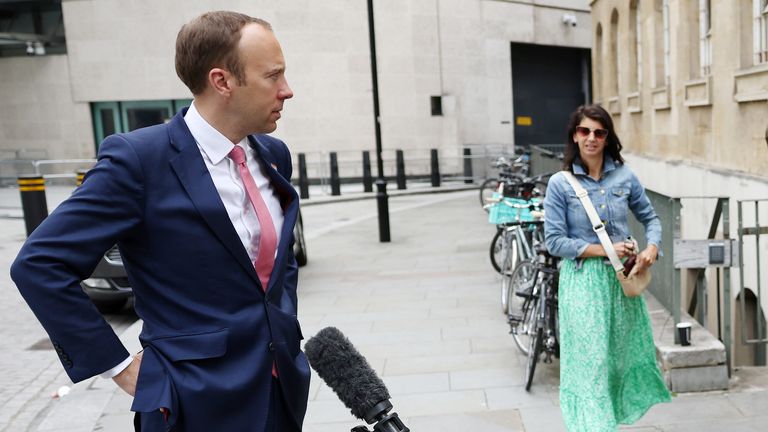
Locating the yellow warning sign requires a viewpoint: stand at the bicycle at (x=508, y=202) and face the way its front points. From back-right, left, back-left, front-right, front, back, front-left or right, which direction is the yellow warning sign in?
back-right

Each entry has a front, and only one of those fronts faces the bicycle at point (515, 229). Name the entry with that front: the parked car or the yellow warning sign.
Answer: the yellow warning sign

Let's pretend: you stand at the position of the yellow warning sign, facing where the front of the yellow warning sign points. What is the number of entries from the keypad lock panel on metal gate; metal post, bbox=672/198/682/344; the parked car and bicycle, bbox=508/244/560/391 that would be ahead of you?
4

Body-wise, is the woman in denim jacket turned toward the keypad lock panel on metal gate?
no

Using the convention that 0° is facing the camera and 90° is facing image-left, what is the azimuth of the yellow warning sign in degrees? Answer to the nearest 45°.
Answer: approximately 0°

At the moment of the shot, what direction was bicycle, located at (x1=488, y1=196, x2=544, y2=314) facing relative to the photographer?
facing the viewer and to the left of the viewer

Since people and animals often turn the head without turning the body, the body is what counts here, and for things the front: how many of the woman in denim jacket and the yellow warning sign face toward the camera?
2

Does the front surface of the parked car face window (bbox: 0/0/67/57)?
no

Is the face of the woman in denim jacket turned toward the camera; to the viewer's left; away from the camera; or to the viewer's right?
toward the camera

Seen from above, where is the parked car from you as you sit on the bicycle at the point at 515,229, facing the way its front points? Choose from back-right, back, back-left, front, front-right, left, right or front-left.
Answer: front-right

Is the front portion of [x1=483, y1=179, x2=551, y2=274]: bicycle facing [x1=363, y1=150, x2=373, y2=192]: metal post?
no

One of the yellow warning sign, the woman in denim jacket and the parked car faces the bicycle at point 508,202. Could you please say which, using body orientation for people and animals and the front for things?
the yellow warning sign

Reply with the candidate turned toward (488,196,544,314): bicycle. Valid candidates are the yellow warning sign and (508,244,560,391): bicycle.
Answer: the yellow warning sign

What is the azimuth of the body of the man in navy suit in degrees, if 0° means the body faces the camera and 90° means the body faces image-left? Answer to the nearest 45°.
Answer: approximately 315°

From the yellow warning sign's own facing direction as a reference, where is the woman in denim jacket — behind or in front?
in front

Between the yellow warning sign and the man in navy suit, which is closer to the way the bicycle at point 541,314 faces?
the man in navy suit

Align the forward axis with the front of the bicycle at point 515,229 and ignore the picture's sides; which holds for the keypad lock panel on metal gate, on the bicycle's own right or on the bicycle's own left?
on the bicycle's own left

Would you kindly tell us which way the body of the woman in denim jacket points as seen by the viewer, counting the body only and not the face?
toward the camera
